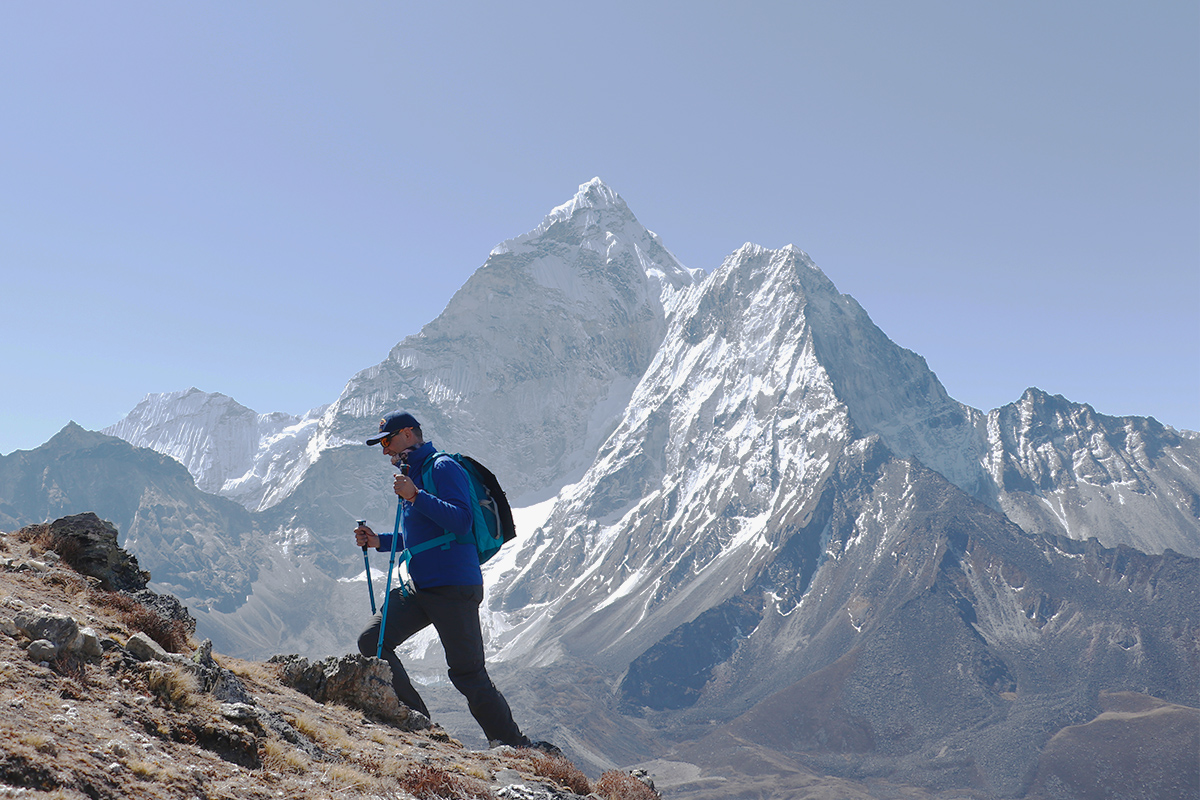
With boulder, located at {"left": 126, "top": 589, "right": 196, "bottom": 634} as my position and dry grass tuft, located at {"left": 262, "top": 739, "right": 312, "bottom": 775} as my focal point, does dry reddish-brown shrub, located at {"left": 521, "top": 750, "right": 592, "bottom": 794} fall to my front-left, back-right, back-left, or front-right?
front-left

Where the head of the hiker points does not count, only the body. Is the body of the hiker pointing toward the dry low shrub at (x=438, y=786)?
no

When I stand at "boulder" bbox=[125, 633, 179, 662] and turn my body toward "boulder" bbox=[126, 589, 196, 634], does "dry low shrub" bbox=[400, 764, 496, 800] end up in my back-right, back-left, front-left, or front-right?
back-right

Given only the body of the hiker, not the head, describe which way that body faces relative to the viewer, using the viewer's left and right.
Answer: facing to the left of the viewer

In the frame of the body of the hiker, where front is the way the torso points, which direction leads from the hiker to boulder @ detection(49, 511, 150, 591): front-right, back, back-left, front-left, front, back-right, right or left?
front-right

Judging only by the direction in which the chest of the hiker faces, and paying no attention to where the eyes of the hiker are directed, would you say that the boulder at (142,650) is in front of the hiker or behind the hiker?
in front
